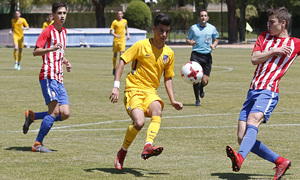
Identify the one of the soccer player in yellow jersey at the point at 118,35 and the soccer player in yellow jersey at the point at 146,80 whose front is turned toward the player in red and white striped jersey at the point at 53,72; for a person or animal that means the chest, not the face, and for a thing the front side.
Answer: the soccer player in yellow jersey at the point at 118,35

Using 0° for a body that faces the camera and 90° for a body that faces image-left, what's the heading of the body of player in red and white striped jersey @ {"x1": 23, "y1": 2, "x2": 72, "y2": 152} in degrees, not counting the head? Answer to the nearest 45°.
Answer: approximately 315°

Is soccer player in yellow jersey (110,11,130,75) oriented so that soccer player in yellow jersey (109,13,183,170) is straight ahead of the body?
yes

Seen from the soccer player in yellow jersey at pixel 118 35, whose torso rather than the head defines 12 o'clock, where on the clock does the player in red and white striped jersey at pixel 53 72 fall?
The player in red and white striped jersey is roughly at 12 o'clock from the soccer player in yellow jersey.

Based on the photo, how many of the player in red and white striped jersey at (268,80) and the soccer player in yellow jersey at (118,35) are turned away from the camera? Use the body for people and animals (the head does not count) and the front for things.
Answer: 0

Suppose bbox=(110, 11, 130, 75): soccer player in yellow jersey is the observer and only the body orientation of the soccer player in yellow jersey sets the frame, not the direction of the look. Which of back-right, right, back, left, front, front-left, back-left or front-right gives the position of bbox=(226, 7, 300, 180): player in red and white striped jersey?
front

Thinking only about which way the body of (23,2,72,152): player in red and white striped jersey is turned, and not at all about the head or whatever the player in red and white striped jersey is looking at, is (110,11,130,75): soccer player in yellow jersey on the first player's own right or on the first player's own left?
on the first player's own left

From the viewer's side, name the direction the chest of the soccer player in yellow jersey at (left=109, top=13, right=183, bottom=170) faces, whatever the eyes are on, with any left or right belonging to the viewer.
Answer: facing the viewer and to the right of the viewer

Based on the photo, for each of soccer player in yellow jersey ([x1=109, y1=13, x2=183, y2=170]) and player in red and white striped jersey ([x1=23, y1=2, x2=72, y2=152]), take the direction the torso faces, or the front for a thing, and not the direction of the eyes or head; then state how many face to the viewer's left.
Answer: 0

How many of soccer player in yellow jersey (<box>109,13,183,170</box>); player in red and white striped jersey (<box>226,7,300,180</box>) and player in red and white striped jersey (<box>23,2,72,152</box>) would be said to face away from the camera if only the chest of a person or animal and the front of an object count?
0

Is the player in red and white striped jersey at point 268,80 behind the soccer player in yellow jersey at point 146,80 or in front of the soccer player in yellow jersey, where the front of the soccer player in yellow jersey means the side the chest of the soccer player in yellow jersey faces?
in front

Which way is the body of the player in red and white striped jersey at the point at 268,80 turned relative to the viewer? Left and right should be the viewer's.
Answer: facing the viewer and to the left of the viewer

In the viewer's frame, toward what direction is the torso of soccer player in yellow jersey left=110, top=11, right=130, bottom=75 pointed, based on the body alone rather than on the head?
toward the camera

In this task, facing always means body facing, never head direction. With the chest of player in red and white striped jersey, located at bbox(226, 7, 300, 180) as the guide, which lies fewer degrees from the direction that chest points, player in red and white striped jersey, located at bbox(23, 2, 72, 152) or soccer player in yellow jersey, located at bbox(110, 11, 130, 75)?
the player in red and white striped jersey

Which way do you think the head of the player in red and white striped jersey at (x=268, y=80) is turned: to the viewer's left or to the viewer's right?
to the viewer's left
